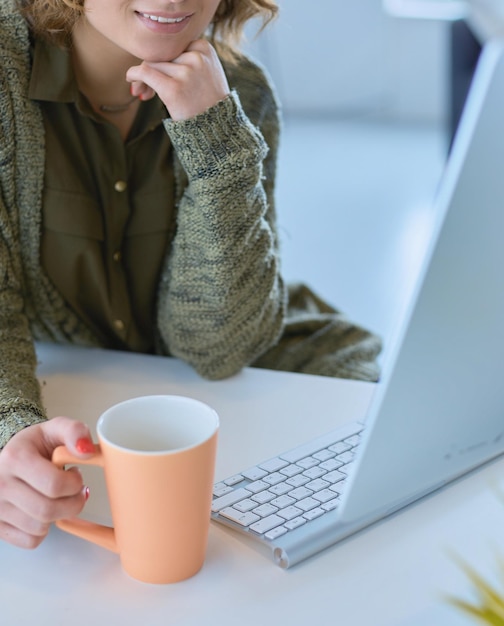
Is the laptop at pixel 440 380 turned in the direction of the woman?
yes

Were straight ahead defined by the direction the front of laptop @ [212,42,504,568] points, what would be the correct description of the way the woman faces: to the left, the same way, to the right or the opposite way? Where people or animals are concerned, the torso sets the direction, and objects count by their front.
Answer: the opposite way

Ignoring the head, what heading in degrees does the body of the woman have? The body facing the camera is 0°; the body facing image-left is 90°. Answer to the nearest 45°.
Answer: approximately 315°

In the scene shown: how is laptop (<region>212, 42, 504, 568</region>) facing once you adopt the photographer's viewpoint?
facing away from the viewer and to the left of the viewer
